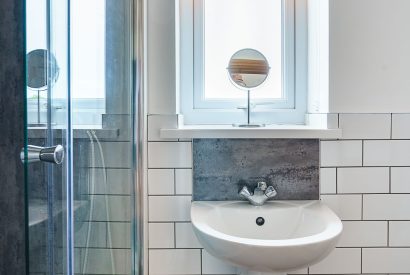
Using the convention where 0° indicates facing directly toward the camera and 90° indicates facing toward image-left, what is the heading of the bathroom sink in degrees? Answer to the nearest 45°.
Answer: approximately 0°

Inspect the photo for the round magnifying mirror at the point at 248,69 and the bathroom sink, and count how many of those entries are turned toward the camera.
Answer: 2

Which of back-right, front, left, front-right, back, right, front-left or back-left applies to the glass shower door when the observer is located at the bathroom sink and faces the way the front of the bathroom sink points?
front-right

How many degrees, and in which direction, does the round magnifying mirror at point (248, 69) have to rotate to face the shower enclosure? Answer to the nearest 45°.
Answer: approximately 45° to its right

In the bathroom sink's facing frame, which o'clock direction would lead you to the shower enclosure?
The shower enclosure is roughly at 2 o'clock from the bathroom sink.

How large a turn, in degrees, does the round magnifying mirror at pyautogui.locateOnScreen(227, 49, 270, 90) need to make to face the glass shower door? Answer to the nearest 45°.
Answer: approximately 45° to its right
